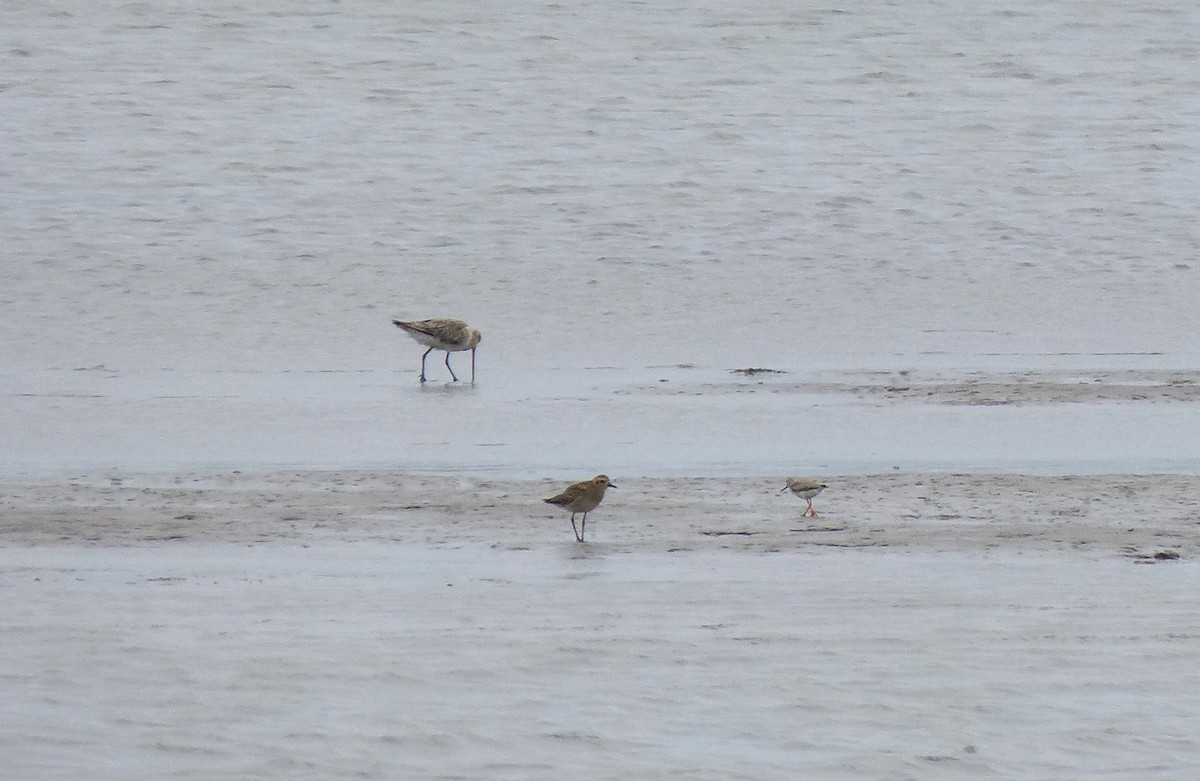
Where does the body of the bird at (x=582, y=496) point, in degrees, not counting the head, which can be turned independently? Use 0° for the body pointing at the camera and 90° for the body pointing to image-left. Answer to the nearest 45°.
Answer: approximately 270°

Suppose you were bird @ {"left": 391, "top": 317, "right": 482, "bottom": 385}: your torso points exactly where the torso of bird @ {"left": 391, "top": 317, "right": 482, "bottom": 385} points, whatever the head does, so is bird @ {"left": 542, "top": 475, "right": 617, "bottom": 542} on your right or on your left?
on your right

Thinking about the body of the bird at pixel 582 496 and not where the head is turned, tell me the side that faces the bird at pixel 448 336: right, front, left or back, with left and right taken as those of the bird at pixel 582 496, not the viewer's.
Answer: left

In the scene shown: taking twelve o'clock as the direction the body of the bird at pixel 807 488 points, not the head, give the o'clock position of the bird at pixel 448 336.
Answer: the bird at pixel 448 336 is roughly at 2 o'clock from the bird at pixel 807 488.

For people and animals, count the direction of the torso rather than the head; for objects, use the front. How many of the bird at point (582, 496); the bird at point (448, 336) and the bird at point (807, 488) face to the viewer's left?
1

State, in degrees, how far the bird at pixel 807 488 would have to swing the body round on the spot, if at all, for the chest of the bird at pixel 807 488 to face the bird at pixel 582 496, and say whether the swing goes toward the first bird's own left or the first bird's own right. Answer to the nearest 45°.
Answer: approximately 45° to the first bird's own left

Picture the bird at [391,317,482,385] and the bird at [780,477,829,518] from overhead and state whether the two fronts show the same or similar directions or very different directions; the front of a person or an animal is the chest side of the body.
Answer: very different directions

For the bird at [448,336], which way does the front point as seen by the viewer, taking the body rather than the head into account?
to the viewer's right

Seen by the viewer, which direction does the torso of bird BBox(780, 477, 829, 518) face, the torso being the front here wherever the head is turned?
to the viewer's left

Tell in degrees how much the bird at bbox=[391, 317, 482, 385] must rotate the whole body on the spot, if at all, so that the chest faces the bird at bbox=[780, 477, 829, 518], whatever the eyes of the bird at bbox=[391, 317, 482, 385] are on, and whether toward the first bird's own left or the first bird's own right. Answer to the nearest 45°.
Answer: approximately 90° to the first bird's own right

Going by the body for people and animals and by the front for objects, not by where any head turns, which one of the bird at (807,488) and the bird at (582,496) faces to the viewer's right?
the bird at (582,496)

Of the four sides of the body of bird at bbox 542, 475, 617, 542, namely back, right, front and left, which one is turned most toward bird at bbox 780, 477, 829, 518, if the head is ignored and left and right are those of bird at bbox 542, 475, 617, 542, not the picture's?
front
